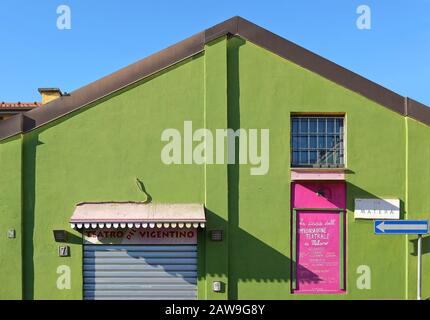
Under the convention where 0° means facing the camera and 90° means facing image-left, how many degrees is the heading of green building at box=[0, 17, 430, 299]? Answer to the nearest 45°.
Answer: approximately 0°

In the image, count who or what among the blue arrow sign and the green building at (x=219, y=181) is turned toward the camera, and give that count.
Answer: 2
